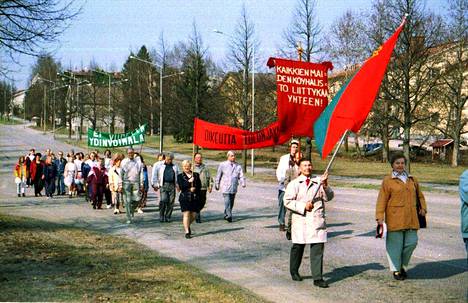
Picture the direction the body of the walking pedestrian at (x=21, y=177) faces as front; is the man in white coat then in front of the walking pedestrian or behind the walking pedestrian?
in front

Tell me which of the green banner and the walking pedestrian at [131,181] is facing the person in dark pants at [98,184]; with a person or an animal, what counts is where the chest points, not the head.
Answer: the green banner

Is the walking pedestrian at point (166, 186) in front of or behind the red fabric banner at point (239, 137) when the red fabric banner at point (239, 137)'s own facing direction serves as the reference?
behind

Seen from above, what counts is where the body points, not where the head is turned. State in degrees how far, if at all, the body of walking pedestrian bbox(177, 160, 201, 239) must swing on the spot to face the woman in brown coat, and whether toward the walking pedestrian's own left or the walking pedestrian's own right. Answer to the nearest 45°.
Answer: approximately 45° to the walking pedestrian's own left

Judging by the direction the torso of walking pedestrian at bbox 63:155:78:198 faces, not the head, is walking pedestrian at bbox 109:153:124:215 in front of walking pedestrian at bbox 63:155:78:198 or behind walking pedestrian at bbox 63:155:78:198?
in front

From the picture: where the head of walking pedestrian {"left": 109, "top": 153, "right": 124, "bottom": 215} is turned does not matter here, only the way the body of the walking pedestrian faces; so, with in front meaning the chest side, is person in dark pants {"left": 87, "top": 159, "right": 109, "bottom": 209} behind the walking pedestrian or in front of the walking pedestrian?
behind

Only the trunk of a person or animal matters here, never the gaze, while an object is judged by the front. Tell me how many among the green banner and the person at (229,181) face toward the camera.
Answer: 2

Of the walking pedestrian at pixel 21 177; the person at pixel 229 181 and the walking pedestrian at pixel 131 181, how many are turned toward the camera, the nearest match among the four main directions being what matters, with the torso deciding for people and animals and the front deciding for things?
3

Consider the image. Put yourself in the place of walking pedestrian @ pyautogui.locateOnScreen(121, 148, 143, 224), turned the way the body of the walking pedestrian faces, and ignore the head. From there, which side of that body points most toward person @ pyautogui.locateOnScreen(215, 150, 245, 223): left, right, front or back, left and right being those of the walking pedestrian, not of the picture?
left

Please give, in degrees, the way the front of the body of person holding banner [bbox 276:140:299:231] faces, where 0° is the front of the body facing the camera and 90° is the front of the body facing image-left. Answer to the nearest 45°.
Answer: approximately 315°

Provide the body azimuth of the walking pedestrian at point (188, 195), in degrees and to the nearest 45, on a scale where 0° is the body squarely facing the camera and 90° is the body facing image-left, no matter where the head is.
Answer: approximately 0°
